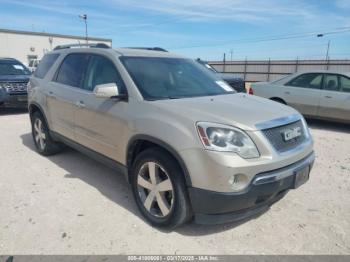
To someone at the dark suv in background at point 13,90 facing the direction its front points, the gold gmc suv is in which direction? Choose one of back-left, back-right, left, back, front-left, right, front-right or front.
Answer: front

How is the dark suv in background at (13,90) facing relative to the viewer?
toward the camera

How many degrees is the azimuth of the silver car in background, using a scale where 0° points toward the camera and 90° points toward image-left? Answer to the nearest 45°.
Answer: approximately 270°

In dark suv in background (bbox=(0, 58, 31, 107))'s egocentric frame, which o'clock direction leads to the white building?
The white building is roughly at 6 o'clock from the dark suv in background.

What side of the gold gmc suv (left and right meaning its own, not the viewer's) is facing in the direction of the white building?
back

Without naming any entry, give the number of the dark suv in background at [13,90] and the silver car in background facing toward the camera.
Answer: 1
